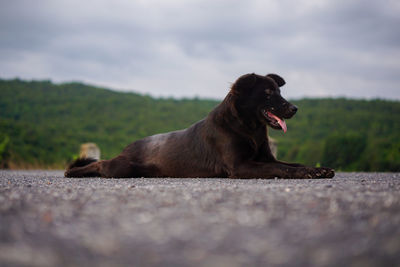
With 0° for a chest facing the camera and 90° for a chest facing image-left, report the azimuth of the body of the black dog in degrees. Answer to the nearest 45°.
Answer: approximately 270°
